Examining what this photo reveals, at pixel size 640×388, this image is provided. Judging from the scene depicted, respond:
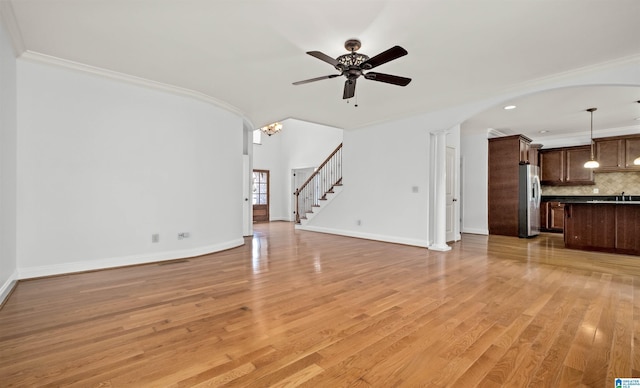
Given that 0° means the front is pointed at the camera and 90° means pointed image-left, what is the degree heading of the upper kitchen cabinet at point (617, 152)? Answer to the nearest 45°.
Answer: approximately 0°

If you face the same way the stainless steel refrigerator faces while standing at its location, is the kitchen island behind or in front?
in front

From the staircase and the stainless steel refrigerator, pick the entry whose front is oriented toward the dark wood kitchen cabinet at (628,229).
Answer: the stainless steel refrigerator

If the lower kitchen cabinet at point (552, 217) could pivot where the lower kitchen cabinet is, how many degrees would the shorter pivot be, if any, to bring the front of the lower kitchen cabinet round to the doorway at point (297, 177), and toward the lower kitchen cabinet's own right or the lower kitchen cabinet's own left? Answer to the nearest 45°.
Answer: approximately 90° to the lower kitchen cabinet's own right

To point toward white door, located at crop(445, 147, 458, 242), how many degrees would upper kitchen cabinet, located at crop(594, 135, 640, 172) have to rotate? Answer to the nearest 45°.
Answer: approximately 45° to its right

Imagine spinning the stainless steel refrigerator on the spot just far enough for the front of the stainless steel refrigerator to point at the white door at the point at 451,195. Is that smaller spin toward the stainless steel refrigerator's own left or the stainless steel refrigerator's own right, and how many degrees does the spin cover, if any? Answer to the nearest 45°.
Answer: approximately 90° to the stainless steel refrigerator's own right

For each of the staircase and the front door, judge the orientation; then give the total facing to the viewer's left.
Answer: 1

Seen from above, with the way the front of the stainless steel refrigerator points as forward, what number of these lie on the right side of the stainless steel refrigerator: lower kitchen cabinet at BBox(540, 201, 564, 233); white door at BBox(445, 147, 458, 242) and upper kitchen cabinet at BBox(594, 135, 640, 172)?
1

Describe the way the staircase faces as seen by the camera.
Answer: facing to the left of the viewer

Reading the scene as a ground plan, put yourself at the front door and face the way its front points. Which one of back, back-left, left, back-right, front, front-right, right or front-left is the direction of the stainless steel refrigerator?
front-left
